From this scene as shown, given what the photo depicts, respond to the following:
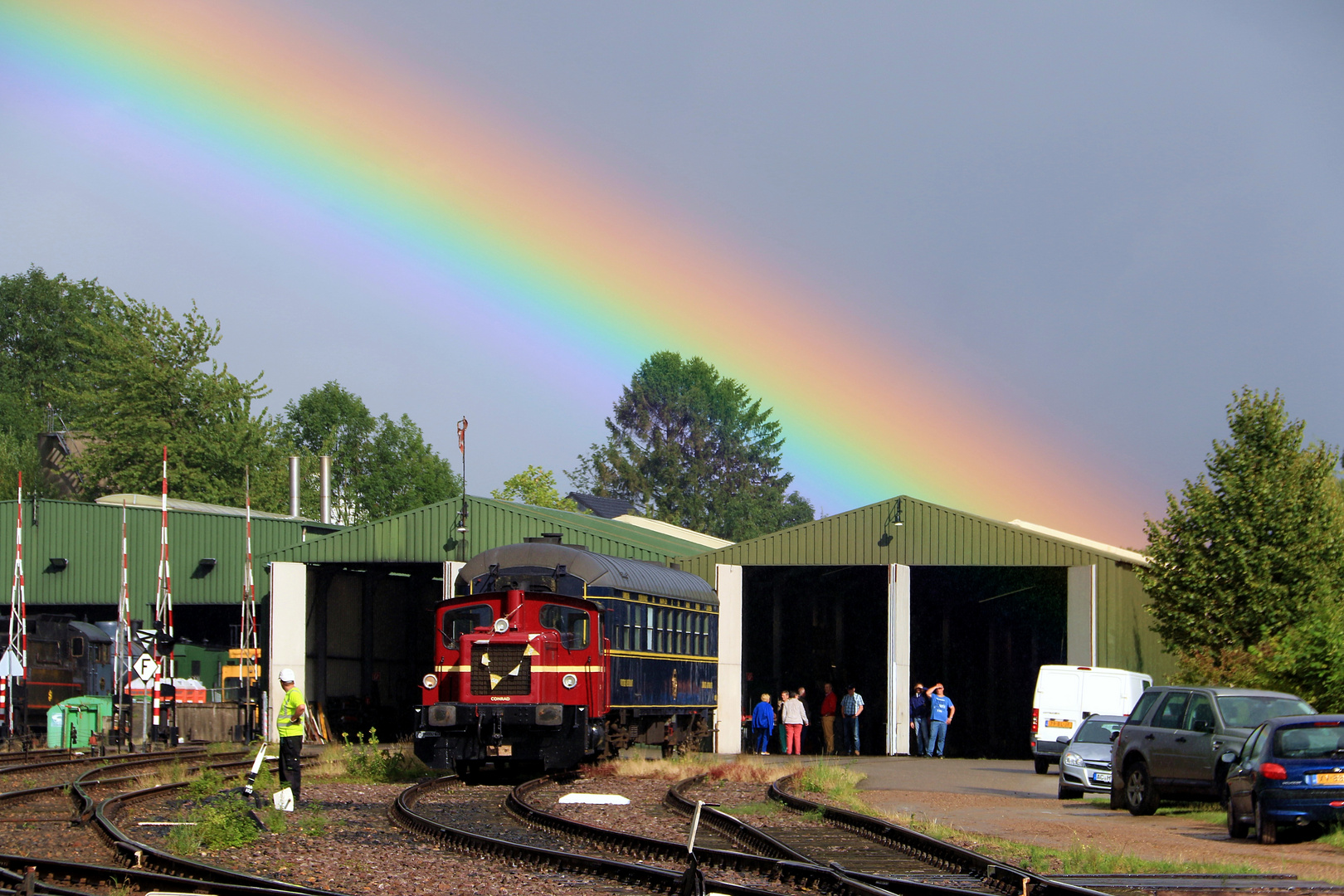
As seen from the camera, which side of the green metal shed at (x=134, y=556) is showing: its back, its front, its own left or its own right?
front

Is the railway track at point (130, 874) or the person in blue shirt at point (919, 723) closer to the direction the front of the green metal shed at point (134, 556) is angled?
the railway track

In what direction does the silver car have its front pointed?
toward the camera

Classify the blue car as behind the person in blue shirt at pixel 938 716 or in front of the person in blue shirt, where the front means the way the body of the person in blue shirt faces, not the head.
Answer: in front

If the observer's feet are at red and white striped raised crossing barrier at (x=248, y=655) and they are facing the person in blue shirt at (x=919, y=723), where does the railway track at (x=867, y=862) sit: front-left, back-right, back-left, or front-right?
front-right

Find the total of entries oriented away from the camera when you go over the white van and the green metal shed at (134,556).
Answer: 1

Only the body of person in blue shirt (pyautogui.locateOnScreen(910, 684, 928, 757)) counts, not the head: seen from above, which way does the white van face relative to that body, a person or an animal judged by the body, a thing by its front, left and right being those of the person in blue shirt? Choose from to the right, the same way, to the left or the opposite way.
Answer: the opposite way

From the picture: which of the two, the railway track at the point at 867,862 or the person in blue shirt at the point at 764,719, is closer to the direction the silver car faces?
the railway track

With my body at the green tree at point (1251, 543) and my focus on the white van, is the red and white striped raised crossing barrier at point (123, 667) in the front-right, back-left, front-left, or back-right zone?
front-right

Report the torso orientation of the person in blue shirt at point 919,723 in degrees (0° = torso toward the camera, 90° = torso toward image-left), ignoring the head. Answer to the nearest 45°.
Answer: approximately 0°

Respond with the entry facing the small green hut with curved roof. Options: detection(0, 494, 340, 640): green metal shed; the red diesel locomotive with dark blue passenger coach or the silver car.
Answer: the green metal shed

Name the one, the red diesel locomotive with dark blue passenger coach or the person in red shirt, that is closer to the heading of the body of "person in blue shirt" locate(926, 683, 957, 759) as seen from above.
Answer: the red diesel locomotive with dark blue passenger coach

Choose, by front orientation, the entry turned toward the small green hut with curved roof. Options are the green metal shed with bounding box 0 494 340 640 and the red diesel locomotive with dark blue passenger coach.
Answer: the green metal shed

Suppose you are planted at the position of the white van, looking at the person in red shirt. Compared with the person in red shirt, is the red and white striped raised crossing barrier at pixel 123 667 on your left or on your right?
left
